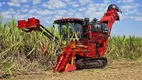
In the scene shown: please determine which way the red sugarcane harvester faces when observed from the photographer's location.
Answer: facing the viewer and to the left of the viewer
